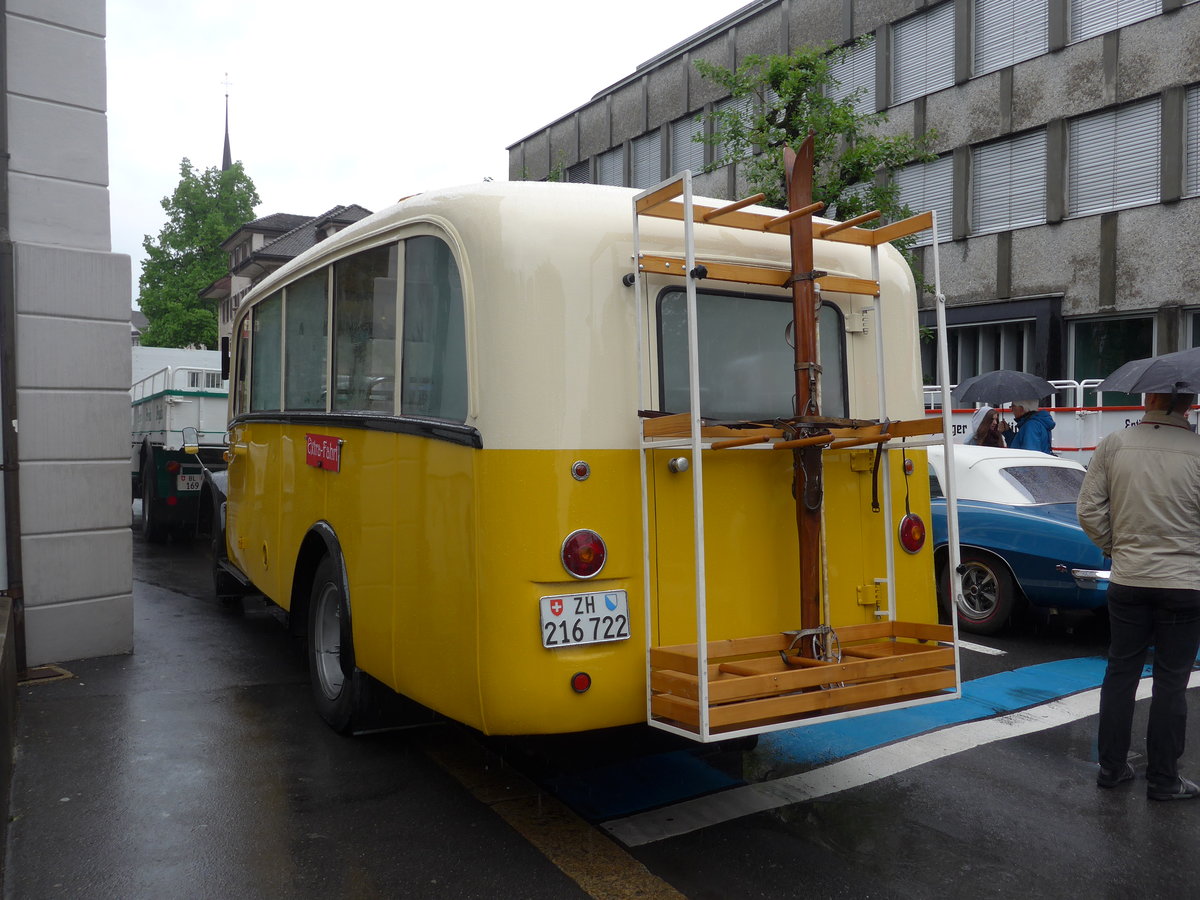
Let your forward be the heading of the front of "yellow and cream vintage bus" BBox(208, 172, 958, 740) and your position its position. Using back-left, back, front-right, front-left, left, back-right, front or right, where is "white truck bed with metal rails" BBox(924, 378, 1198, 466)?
right

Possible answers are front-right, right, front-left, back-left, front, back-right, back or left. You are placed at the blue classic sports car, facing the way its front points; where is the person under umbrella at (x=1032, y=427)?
front-right

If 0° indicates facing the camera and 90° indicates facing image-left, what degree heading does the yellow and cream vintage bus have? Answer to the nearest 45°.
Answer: approximately 135°

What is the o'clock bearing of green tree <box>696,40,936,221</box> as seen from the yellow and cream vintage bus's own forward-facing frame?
The green tree is roughly at 2 o'clock from the yellow and cream vintage bus.

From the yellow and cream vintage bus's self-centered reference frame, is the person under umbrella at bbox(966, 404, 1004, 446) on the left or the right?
on its right

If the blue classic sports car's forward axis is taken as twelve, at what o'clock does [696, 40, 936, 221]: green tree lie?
The green tree is roughly at 1 o'clock from the blue classic sports car.

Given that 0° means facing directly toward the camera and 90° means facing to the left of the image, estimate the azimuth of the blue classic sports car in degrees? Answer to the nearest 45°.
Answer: approximately 135°

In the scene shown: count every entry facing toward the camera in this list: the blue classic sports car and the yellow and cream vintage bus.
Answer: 0

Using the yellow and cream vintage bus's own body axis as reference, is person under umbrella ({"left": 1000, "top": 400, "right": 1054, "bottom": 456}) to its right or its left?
on its right
